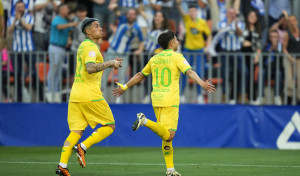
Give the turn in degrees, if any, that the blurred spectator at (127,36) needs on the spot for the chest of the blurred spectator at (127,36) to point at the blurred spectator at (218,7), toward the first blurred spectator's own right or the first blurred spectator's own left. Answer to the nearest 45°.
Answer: approximately 90° to the first blurred spectator's own left

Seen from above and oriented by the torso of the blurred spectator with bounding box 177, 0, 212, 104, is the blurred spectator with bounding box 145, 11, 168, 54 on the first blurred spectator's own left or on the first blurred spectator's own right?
on the first blurred spectator's own right

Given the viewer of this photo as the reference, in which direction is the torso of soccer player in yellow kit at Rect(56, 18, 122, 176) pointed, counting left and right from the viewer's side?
facing to the right of the viewer

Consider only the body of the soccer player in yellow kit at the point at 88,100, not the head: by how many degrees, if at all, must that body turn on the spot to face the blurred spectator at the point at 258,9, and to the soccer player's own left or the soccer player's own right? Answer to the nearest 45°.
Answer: approximately 45° to the soccer player's own left

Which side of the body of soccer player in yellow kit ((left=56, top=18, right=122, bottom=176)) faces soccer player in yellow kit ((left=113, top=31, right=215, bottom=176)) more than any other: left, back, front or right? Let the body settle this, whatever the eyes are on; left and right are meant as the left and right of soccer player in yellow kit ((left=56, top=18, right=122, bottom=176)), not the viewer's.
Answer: front

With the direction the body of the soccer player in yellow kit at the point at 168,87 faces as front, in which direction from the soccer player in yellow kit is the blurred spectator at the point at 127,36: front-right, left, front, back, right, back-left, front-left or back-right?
front-left

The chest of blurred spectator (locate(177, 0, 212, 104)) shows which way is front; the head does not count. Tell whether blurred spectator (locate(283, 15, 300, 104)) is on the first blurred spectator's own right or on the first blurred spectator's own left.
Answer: on the first blurred spectator's own left

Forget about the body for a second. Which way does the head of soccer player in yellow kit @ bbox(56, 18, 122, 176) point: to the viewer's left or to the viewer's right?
to the viewer's right
